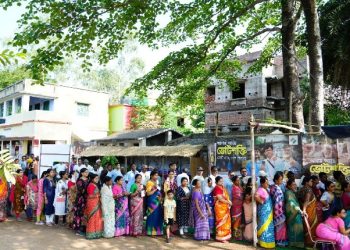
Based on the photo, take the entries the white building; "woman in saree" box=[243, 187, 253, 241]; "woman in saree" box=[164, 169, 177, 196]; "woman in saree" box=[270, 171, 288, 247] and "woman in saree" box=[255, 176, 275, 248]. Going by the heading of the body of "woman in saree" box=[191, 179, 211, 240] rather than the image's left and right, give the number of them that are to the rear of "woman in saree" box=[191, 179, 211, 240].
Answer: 2

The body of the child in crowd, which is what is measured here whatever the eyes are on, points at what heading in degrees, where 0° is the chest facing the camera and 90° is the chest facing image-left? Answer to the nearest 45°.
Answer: approximately 0°

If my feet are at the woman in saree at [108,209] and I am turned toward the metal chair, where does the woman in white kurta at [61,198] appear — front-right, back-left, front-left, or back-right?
back-left

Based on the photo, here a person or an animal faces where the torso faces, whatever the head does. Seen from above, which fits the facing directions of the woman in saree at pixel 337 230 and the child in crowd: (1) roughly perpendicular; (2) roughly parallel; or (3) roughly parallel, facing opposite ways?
roughly perpendicular

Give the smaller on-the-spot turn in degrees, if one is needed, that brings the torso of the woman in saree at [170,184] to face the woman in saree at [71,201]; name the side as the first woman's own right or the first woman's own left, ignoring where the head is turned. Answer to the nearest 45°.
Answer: approximately 90° to the first woman's own right
